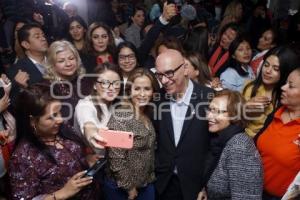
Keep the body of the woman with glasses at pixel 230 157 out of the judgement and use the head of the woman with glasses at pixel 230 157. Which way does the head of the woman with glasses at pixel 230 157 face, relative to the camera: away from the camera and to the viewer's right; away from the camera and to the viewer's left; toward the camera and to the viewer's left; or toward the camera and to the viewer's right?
toward the camera and to the viewer's left

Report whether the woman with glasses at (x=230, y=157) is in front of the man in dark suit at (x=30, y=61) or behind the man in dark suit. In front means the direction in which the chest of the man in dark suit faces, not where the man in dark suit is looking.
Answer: in front

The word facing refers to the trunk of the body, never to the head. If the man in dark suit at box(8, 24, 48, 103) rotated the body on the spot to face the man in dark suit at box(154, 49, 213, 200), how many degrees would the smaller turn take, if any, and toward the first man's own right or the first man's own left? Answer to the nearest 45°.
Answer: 0° — they already face them

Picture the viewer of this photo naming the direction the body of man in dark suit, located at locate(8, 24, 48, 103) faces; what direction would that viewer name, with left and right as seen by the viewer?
facing the viewer and to the right of the viewer

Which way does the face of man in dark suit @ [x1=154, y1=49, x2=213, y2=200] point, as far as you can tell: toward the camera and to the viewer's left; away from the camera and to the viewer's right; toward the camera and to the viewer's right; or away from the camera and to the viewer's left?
toward the camera and to the viewer's left

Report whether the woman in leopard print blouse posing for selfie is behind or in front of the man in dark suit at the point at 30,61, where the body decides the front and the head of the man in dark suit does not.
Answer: in front

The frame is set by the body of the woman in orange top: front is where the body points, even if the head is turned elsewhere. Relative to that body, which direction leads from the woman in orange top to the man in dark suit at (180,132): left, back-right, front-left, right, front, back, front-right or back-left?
front-right

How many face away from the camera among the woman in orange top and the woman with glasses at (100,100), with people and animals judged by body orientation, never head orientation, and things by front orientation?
0

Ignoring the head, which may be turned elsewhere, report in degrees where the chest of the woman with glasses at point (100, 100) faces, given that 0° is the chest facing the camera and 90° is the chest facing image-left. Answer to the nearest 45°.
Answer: approximately 315°

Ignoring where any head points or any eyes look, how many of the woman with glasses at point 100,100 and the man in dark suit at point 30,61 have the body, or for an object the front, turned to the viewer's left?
0

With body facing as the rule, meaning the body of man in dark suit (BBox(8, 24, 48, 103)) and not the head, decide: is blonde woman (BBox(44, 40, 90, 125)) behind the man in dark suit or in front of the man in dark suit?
in front

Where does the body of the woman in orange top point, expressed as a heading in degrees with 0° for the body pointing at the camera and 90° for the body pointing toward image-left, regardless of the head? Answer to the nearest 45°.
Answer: approximately 45°
